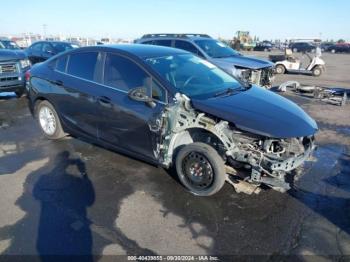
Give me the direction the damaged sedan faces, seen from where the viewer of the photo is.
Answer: facing the viewer and to the right of the viewer

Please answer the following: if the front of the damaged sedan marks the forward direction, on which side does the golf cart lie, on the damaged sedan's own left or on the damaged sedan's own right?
on the damaged sedan's own left

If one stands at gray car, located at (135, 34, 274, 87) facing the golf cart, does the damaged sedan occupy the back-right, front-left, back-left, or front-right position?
back-right

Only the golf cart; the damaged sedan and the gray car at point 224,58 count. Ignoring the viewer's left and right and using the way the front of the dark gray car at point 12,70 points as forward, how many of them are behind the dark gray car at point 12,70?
0

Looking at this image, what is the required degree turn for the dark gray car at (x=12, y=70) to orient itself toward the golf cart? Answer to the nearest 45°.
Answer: approximately 45° to its left

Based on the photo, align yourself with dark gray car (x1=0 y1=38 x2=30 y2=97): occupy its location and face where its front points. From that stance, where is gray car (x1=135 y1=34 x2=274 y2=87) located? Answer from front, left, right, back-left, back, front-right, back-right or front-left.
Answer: front-left

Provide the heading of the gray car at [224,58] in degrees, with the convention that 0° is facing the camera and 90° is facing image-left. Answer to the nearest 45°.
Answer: approximately 315°

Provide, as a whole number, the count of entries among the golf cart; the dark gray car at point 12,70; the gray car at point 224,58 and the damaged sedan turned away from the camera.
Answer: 0

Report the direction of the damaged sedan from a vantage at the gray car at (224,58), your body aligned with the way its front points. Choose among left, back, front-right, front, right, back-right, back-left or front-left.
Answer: front-right

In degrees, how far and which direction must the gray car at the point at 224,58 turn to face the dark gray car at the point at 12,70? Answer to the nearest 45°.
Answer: approximately 135° to its right

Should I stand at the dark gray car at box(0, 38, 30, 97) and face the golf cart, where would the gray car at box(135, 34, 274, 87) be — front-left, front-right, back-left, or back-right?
front-right
